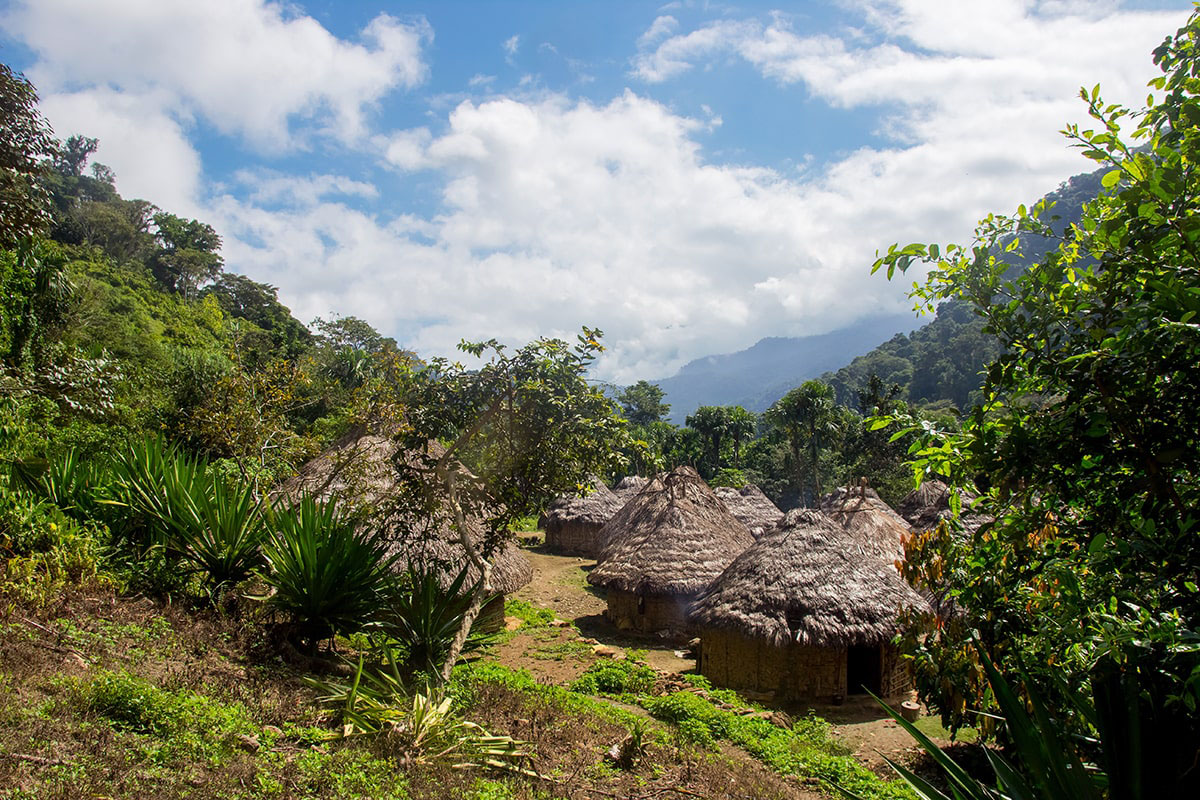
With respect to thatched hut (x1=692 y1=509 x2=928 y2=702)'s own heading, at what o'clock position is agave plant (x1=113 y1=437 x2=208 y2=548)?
The agave plant is roughly at 3 o'clock from the thatched hut.

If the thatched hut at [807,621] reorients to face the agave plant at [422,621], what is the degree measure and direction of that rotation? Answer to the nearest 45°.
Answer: approximately 90° to its right

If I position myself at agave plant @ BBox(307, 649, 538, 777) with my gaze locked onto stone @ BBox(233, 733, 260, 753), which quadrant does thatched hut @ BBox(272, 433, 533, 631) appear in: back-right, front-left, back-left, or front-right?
back-right

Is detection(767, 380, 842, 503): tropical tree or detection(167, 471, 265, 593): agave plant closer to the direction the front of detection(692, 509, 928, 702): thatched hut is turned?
the agave plant

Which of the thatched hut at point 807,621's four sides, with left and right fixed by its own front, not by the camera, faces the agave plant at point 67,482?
right

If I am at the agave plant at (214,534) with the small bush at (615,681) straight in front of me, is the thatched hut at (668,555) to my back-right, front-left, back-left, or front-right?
front-left

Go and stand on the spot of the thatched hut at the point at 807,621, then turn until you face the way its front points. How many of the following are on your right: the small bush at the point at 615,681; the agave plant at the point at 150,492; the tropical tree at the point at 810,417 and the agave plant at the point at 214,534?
3

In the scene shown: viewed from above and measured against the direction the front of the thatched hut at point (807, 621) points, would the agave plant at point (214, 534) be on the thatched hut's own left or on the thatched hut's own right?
on the thatched hut's own right

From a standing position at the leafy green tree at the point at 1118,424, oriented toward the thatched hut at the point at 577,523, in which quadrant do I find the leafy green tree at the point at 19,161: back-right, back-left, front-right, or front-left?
front-left

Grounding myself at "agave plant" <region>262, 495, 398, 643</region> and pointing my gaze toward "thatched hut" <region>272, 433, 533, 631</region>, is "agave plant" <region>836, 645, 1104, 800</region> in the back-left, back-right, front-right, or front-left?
back-right

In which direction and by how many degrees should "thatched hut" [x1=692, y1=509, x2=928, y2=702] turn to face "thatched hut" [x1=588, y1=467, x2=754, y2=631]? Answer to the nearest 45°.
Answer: approximately 180°

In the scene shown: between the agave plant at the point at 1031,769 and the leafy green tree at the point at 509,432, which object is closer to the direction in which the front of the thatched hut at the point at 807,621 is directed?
the agave plant

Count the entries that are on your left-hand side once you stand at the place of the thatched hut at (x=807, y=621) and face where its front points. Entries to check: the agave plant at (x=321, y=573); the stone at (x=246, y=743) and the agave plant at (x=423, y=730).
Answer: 0

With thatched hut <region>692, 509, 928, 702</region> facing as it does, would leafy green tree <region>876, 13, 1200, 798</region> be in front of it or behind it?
in front

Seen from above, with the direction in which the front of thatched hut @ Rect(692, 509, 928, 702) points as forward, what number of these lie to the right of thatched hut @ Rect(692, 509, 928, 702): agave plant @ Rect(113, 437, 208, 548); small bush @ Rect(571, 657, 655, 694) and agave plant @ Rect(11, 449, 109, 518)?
3

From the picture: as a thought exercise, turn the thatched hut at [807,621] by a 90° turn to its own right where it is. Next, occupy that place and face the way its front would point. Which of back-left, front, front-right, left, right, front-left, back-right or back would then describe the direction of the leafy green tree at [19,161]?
front

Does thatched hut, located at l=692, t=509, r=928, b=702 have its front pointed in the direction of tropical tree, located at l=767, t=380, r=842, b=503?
no

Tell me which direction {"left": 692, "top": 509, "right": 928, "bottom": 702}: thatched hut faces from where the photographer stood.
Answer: facing the viewer and to the right of the viewer

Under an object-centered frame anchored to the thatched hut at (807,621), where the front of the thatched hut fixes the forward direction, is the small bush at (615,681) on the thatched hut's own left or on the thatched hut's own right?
on the thatched hut's own right
